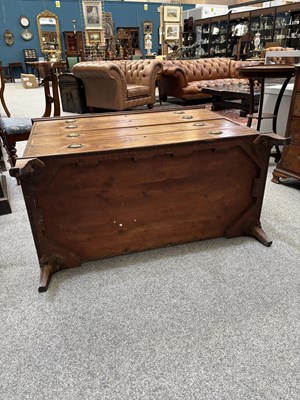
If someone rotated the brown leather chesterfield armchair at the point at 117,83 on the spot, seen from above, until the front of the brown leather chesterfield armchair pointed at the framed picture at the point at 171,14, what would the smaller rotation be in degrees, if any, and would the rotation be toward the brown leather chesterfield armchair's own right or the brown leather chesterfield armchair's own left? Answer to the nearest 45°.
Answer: approximately 135° to the brown leather chesterfield armchair's own left

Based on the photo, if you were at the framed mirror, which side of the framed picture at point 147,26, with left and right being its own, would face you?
right

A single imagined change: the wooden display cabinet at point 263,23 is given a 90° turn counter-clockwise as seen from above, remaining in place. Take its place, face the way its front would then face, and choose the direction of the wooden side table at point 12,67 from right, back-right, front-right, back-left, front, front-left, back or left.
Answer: back-right

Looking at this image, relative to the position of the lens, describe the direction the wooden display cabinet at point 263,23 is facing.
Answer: facing the viewer and to the left of the viewer

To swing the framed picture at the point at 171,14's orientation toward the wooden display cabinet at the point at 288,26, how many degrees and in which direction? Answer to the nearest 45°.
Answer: approximately 45° to its left

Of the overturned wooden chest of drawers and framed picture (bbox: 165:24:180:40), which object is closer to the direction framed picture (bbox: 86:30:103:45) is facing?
the overturned wooden chest of drawers

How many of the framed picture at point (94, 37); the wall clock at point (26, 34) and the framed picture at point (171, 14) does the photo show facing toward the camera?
3

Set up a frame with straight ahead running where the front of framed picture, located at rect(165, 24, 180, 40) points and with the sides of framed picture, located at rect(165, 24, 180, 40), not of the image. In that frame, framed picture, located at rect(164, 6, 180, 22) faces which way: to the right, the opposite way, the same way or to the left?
the same way

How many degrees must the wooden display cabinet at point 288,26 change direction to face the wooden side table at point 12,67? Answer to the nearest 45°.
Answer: approximately 45° to its right

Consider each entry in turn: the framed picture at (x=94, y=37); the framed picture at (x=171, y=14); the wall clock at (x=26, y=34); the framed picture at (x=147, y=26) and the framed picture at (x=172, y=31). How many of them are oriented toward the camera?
5

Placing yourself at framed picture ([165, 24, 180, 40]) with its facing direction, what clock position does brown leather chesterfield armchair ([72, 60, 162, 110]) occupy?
The brown leather chesterfield armchair is roughly at 12 o'clock from the framed picture.

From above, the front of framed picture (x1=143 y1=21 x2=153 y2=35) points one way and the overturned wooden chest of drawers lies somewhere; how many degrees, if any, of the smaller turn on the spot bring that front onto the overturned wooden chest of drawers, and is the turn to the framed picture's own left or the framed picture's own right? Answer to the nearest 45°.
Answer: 0° — it already faces it

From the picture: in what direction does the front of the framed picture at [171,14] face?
toward the camera

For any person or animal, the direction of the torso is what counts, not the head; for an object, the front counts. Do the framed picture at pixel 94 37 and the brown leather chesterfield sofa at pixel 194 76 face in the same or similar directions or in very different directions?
same or similar directions

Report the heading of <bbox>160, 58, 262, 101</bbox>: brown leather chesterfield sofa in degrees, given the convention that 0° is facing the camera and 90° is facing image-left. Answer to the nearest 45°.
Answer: approximately 315°

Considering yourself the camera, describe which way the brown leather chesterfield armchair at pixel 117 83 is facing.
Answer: facing the viewer and to the right of the viewer

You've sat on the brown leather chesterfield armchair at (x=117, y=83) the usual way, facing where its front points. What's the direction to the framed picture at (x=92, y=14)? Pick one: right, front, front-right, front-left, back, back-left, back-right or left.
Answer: back-left

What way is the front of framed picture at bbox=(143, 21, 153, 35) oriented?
toward the camera

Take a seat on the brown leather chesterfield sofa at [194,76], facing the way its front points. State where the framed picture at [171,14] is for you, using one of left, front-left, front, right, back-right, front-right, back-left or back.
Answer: back-left
